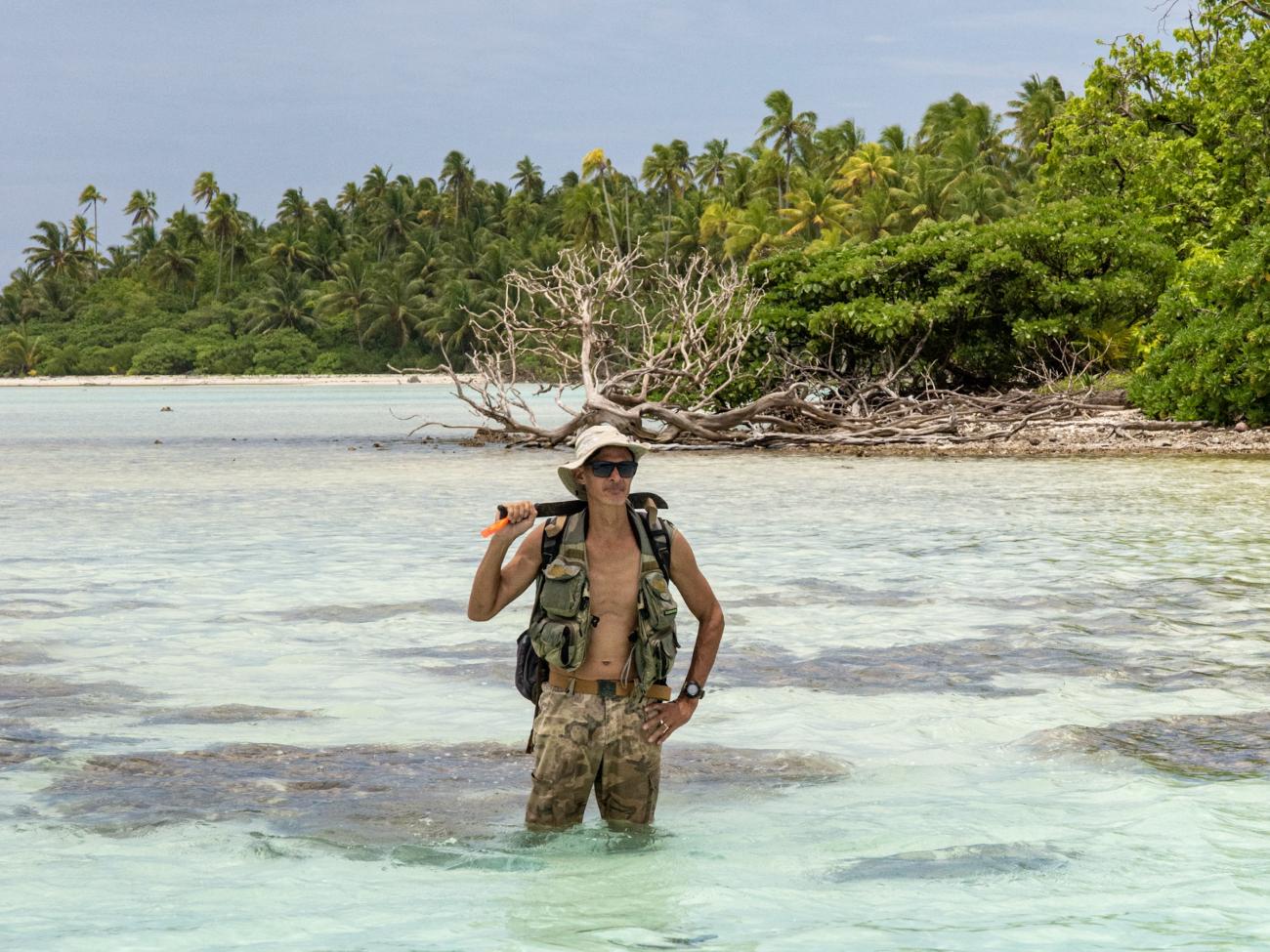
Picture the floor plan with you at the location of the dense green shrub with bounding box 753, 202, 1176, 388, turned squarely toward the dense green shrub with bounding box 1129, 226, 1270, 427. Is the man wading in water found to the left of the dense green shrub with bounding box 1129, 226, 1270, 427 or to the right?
right

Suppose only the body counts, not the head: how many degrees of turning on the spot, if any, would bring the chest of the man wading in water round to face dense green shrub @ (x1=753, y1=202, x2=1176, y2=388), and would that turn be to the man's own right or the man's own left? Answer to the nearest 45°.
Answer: approximately 180°

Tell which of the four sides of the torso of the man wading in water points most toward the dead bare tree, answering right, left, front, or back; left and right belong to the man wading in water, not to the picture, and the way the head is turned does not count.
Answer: back

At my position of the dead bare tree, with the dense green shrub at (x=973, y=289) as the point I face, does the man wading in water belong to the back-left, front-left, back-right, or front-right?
back-right

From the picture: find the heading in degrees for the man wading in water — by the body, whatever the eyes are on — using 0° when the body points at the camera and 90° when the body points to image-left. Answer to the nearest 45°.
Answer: approximately 0°
